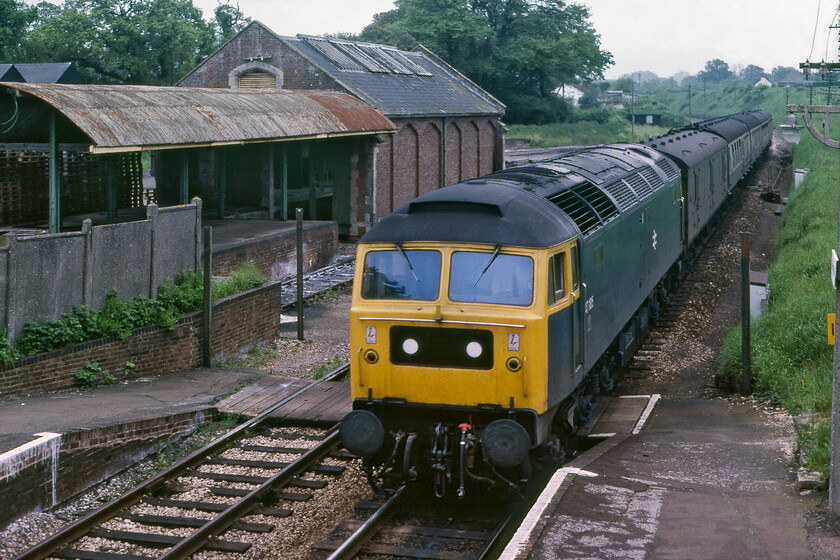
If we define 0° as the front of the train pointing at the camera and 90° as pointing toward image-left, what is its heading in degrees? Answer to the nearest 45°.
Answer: approximately 45°

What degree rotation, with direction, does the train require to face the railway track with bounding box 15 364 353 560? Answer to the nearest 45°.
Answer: approximately 45° to its right

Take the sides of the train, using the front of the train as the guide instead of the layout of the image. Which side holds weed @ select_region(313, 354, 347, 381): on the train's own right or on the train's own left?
on the train's own right

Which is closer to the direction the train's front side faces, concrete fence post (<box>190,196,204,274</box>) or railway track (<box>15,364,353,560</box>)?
the railway track

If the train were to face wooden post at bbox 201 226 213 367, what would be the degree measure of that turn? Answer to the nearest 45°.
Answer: approximately 90° to its right

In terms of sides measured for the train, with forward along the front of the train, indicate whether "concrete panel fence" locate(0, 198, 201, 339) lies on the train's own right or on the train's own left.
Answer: on the train's own right

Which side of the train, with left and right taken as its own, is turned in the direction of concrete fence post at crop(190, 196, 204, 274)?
right

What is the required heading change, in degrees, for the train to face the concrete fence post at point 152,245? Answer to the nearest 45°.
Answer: approximately 90° to its right

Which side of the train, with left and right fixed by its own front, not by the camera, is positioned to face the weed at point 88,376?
right

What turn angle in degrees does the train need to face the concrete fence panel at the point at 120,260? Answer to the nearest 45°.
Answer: approximately 90° to its right

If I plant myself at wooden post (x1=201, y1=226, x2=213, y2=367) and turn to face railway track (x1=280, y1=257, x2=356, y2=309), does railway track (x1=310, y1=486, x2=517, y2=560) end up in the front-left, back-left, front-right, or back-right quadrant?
back-right
